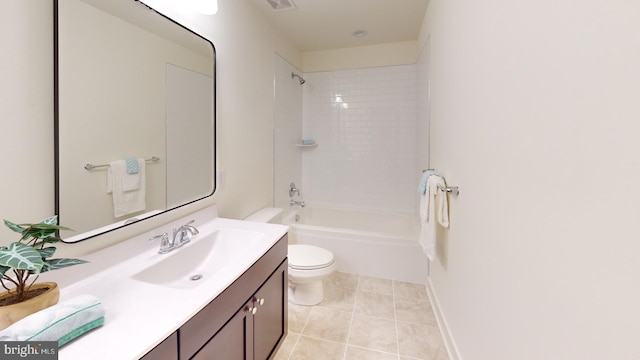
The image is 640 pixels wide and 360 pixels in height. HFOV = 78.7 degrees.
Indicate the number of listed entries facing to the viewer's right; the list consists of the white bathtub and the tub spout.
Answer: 1

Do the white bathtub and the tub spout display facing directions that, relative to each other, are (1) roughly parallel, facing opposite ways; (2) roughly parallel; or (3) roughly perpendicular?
roughly perpendicular

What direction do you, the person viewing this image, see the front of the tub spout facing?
facing to the right of the viewer

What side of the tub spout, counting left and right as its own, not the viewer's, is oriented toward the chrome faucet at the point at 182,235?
right

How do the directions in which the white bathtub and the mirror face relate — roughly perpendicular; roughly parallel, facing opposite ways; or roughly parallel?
roughly perpendicular
